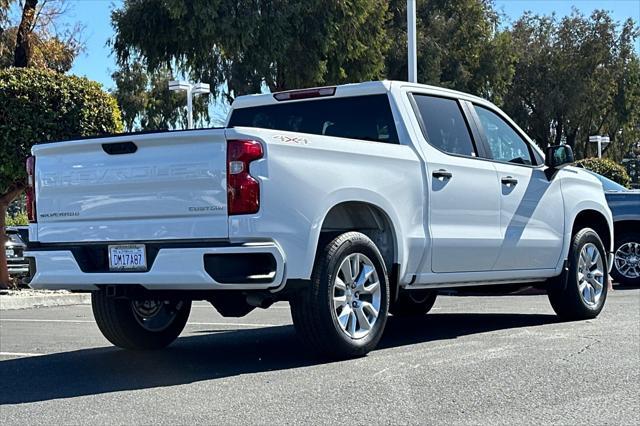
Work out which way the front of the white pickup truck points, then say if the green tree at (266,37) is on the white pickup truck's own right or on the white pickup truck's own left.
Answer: on the white pickup truck's own left

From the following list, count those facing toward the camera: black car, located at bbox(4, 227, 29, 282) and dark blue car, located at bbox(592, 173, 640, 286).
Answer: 1

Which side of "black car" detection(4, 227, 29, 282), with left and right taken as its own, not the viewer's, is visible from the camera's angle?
front

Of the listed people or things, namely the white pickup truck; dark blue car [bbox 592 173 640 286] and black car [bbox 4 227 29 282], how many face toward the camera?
1

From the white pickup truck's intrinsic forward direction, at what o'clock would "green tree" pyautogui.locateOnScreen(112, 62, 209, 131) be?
The green tree is roughly at 10 o'clock from the white pickup truck.

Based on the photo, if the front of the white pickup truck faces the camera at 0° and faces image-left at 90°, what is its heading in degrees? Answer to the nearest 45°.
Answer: approximately 225°

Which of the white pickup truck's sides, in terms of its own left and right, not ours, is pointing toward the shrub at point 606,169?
front
